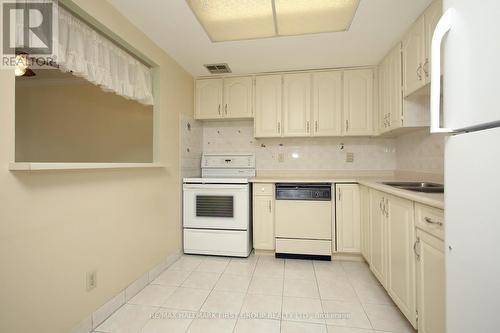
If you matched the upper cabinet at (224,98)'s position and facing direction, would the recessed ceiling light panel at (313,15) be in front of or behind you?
in front

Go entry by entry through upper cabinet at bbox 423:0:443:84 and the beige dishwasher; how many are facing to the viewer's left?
1

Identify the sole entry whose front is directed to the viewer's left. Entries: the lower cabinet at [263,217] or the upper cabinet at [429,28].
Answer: the upper cabinet

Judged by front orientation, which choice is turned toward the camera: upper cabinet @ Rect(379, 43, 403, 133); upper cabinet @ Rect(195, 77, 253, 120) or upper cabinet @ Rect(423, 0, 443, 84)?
upper cabinet @ Rect(195, 77, 253, 120)

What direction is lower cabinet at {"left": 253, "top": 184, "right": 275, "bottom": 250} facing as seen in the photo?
toward the camera

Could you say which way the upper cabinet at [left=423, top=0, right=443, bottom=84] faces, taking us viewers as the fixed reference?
facing to the left of the viewer

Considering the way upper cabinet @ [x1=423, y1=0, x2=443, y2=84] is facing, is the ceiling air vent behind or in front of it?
in front

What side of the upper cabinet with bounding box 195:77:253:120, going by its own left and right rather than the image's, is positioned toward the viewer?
front

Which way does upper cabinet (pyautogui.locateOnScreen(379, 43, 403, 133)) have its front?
to the viewer's left

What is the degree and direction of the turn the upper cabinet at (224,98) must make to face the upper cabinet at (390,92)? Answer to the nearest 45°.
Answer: approximately 45° to its left

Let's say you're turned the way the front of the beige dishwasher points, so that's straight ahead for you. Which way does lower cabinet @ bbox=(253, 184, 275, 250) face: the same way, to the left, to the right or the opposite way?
the same way

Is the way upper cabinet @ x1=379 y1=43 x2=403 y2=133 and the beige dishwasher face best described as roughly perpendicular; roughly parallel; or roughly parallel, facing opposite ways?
roughly perpendicular

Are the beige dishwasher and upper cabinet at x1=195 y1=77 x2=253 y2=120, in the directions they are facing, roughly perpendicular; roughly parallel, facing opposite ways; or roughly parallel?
roughly parallel
